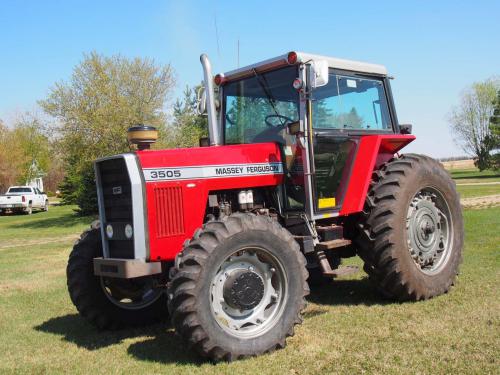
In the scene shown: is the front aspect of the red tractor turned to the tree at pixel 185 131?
no

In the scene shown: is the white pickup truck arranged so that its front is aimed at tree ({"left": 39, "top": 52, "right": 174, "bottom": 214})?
no

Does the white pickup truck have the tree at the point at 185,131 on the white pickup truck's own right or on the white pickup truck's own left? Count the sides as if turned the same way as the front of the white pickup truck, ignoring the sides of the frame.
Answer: on the white pickup truck's own right

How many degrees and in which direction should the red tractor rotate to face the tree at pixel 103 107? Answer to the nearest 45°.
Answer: approximately 135° to its right

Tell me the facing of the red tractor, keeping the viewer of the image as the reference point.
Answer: facing the viewer and to the left of the viewer

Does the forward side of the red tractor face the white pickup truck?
no

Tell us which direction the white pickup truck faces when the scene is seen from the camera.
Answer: facing away from the viewer and to the right of the viewer

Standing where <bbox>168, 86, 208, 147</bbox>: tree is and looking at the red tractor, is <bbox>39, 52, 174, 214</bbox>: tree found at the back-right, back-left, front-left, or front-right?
front-right

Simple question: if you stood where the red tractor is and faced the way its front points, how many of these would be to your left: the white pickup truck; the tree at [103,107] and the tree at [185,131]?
0
